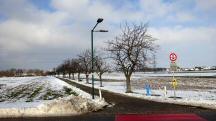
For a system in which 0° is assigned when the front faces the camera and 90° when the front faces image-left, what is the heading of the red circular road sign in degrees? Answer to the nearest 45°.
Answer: approximately 0°
